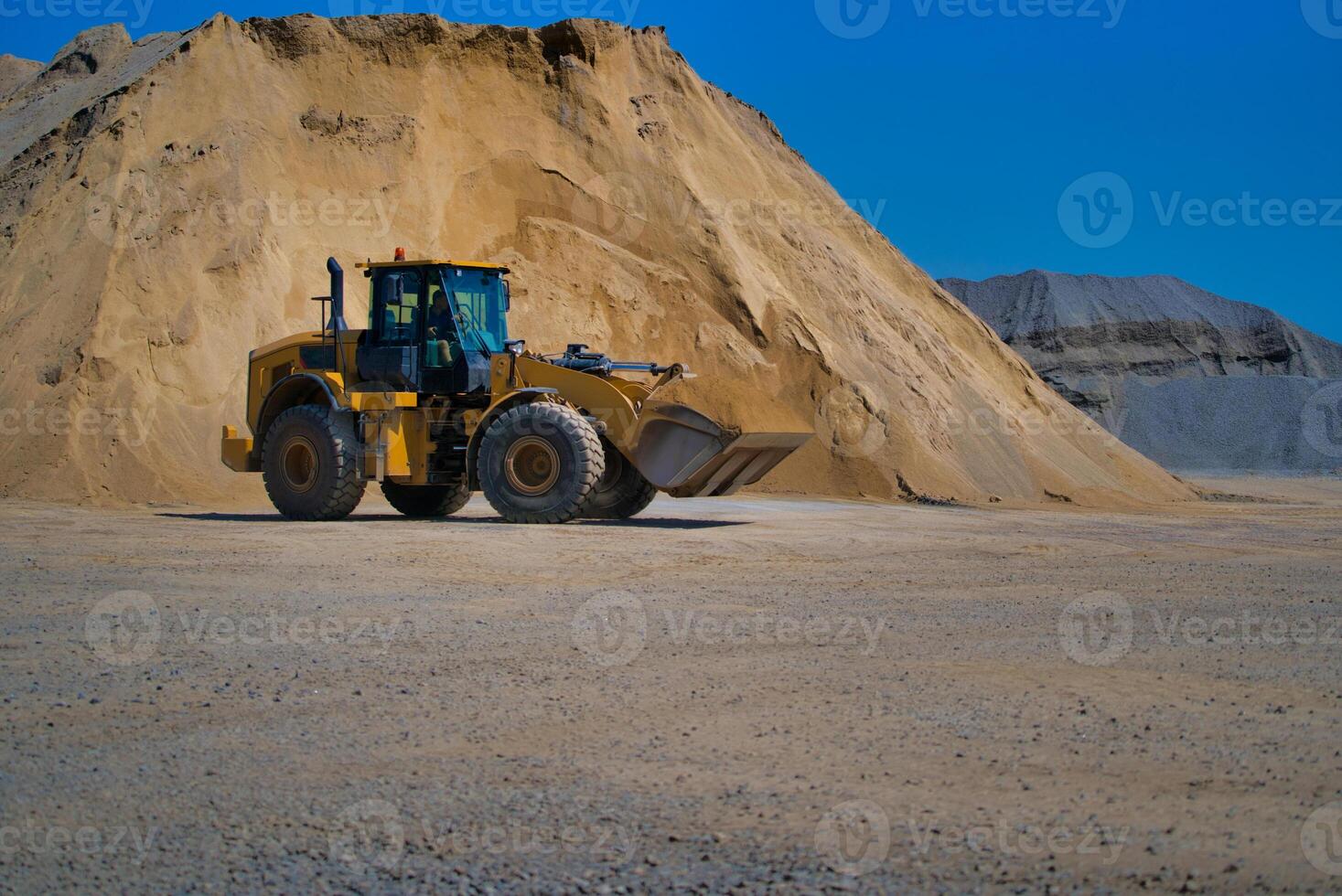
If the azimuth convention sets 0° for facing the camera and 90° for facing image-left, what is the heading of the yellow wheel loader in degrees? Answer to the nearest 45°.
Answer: approximately 315°

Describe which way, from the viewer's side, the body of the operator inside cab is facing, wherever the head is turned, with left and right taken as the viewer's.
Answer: facing the viewer and to the right of the viewer
